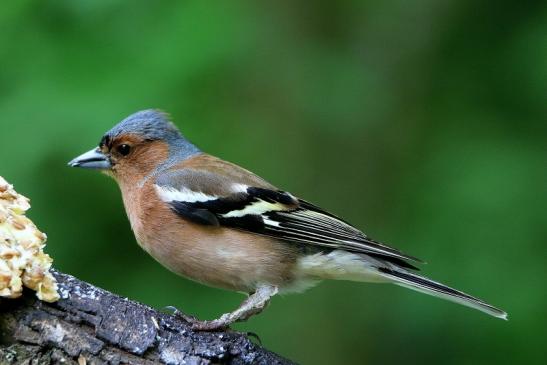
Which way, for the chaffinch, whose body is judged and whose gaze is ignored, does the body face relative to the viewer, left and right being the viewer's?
facing to the left of the viewer

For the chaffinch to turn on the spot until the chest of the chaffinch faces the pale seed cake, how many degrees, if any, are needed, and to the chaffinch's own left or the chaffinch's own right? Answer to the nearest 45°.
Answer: approximately 45° to the chaffinch's own left
